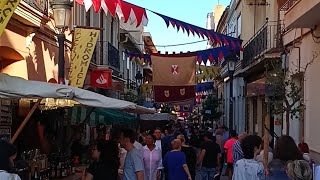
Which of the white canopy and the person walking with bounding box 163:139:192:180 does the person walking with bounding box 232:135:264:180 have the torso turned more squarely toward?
the person walking

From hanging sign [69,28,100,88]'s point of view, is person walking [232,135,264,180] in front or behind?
in front

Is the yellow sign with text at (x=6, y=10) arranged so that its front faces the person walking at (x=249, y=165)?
no

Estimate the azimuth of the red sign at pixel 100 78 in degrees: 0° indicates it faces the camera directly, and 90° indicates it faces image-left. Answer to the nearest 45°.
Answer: approximately 0°

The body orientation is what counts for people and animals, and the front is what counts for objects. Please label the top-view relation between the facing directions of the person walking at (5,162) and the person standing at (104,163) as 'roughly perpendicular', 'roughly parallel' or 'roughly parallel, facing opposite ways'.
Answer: roughly parallel, facing opposite ways

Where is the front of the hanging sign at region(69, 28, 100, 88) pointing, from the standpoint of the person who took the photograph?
facing the viewer

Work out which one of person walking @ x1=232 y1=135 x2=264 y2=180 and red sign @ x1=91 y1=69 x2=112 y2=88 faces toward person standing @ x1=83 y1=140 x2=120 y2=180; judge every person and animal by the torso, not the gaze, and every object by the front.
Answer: the red sign

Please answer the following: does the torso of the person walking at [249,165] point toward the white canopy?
no

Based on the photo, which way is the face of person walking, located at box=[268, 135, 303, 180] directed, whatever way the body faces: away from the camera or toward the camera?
away from the camera
